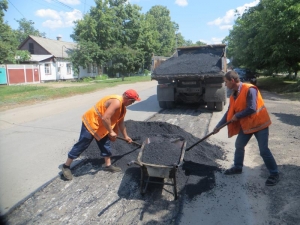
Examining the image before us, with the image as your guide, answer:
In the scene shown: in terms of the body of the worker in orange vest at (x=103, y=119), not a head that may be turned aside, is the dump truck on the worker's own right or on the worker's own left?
on the worker's own left

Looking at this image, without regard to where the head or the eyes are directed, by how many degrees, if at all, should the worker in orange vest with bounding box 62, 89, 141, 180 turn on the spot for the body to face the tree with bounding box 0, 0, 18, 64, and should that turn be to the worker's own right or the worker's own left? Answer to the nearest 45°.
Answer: approximately 90° to the worker's own left

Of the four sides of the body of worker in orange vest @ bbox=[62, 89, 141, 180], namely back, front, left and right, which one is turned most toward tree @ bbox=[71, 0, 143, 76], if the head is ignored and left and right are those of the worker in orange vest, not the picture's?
left

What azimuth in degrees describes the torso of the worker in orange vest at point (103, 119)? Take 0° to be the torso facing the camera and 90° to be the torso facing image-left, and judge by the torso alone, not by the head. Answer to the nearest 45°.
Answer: approximately 270°

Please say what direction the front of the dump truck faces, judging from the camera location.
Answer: facing away from the viewer

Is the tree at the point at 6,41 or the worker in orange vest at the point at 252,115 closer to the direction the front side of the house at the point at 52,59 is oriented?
the worker in orange vest

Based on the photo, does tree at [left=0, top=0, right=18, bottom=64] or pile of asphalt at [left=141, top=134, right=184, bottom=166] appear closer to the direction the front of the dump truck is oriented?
the tree

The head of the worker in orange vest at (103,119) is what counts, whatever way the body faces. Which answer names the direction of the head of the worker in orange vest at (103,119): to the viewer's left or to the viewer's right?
to the viewer's right

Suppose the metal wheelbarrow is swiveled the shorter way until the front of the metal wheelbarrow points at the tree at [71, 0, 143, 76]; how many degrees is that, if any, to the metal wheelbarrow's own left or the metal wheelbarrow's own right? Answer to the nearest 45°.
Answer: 0° — it already faces it

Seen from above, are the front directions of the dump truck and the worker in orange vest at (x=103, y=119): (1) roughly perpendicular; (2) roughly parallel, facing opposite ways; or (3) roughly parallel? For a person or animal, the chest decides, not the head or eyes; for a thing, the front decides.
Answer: roughly perpendicular

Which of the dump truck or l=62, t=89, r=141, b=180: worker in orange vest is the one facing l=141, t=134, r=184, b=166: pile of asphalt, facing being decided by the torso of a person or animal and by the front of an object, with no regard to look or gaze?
the worker in orange vest

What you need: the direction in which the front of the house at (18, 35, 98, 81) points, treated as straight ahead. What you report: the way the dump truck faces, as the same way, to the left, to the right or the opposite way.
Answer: to the left

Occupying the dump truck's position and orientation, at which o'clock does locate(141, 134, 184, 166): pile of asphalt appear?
The pile of asphalt is roughly at 6 o'clock from the dump truck.

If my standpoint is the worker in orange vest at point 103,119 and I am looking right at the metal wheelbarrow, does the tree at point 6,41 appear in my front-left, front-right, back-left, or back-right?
back-left
